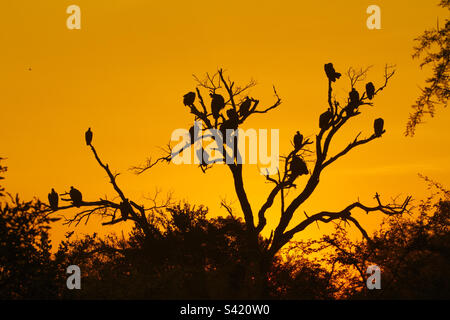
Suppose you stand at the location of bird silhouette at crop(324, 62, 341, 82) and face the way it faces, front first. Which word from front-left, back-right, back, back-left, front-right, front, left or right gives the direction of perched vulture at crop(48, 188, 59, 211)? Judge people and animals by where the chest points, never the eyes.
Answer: front

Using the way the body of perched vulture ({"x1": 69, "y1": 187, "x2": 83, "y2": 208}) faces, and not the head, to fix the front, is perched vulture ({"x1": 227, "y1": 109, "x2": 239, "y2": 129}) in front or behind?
behind

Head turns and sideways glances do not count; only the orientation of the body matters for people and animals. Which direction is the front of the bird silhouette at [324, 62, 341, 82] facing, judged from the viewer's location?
facing to the left of the viewer

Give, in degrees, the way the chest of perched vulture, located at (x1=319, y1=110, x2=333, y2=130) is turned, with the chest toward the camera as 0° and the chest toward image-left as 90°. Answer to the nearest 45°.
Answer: approximately 270°

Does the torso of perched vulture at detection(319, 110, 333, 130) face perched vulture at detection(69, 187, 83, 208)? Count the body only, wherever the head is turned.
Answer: no
